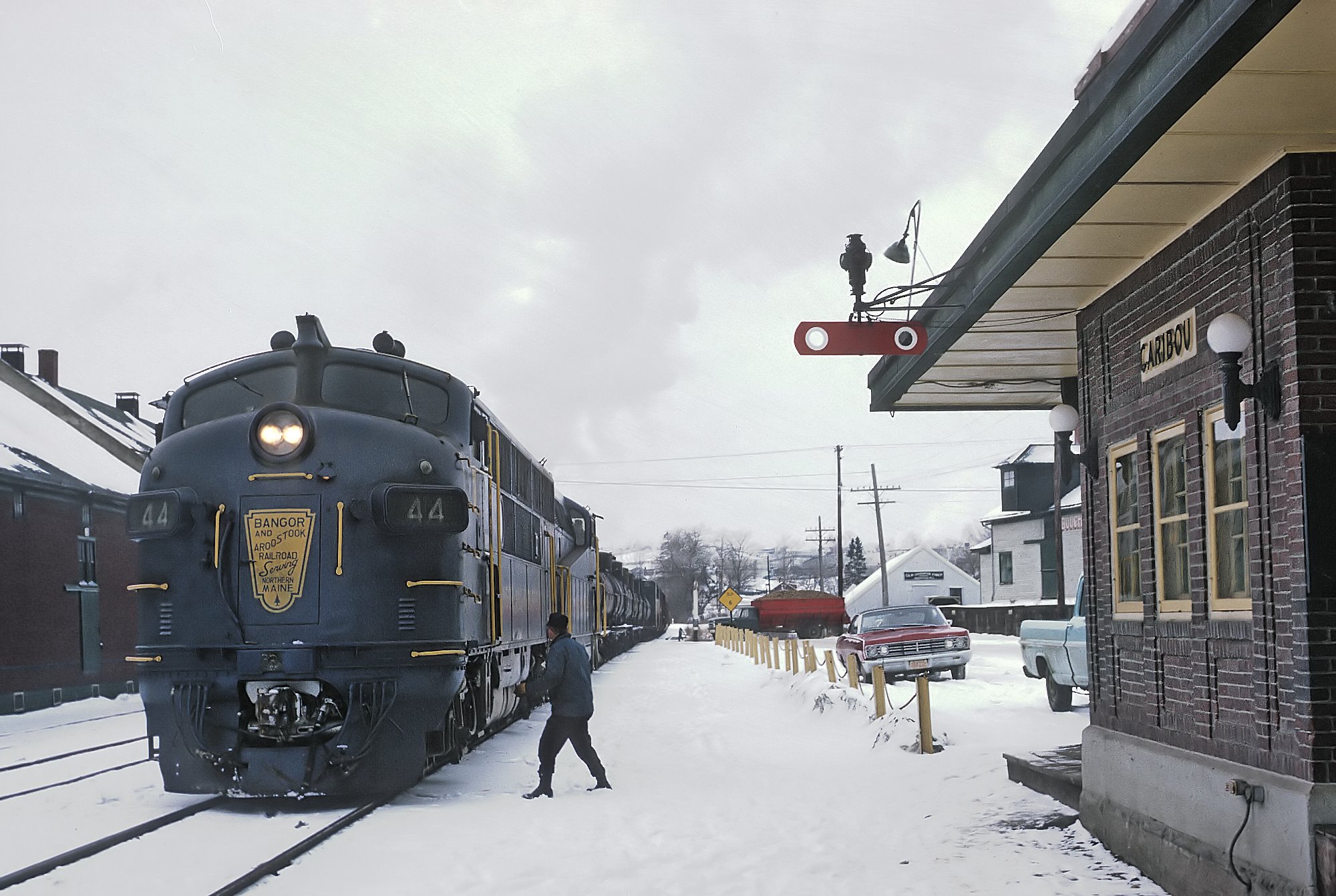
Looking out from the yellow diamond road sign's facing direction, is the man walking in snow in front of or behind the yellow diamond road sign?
in front

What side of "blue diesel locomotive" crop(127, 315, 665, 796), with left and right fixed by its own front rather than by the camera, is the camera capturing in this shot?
front

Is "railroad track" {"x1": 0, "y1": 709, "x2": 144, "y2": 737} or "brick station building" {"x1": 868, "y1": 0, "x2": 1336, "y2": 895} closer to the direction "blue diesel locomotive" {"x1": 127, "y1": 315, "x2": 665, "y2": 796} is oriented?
the brick station building

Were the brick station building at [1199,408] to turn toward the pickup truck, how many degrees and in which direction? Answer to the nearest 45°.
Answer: approximately 135° to its right

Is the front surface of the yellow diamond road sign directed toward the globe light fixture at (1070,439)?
yes

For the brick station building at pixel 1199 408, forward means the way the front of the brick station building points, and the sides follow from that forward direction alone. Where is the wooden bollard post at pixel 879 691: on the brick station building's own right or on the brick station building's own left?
on the brick station building's own right

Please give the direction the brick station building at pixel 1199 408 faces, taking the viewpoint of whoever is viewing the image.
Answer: facing the viewer and to the left of the viewer

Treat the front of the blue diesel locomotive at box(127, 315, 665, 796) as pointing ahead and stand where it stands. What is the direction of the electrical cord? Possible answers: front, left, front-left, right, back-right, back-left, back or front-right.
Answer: front-left

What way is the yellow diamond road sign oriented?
toward the camera

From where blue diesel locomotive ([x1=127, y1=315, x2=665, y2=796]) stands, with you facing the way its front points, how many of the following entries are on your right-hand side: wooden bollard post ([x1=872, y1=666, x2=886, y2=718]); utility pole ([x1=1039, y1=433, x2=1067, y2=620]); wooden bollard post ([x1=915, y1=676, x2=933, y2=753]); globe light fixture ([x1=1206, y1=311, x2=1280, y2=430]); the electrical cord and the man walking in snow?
0

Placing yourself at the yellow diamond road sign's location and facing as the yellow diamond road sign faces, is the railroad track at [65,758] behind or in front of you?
in front

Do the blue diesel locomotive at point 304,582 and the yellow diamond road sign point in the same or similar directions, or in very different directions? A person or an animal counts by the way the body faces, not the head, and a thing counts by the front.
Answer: same or similar directions

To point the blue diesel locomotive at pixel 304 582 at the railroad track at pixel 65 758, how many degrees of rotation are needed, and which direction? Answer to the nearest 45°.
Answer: approximately 45° to its right
